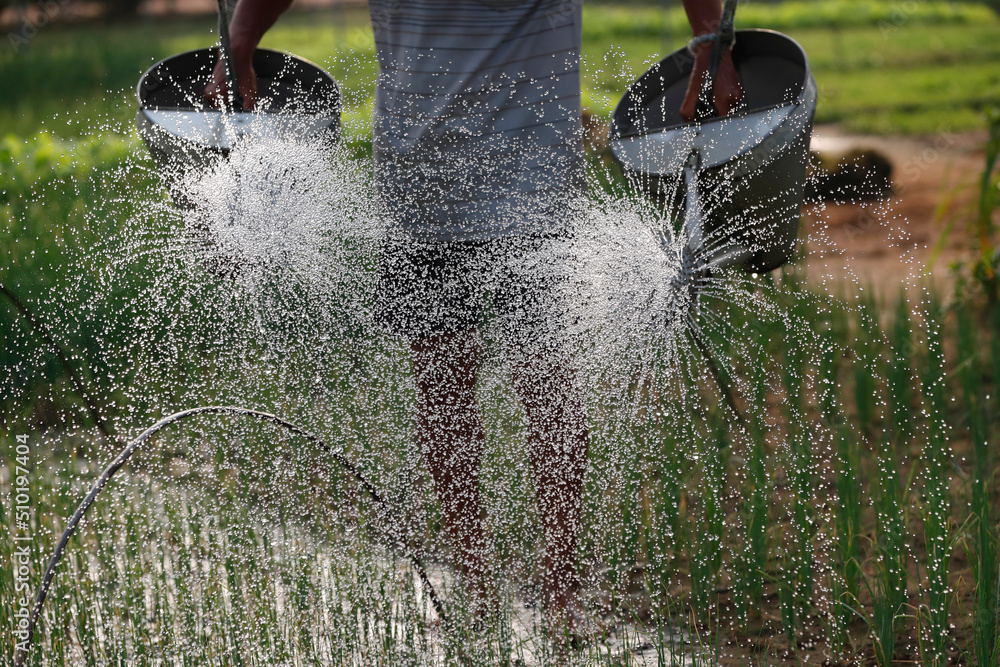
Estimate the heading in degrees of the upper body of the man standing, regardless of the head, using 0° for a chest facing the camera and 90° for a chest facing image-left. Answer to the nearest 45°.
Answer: approximately 0°
